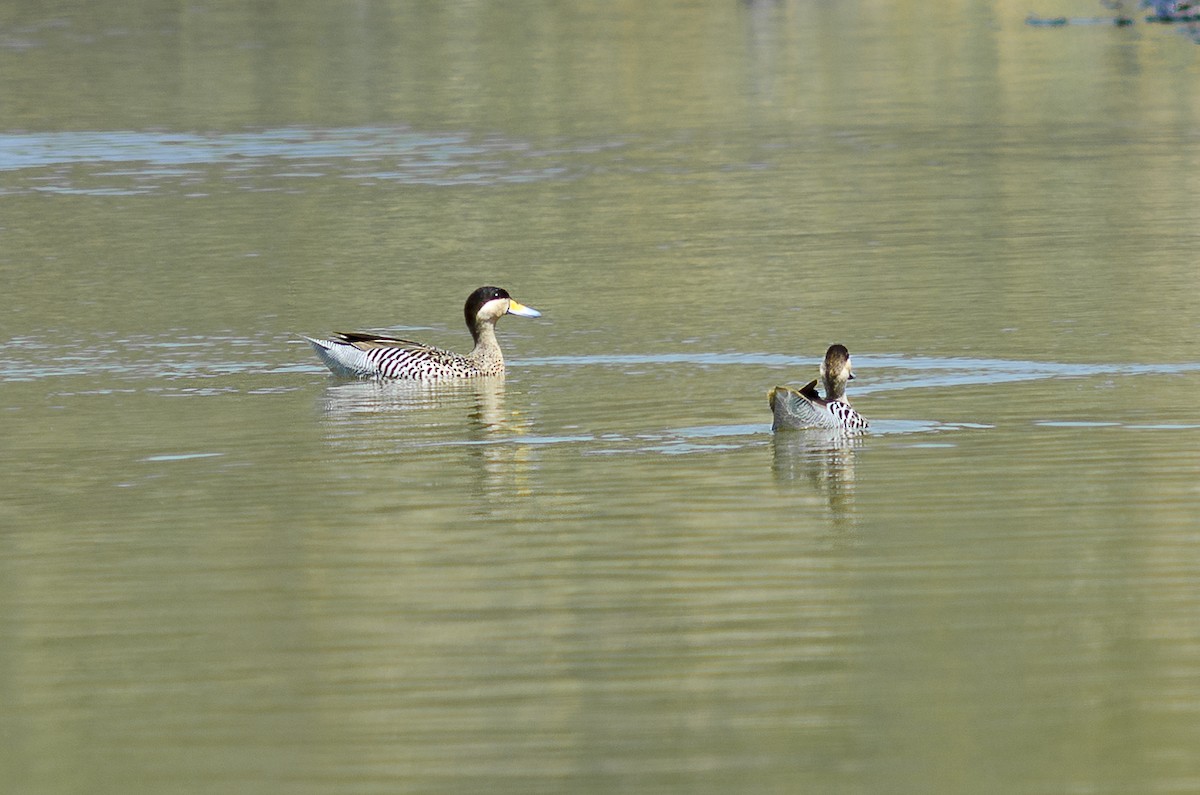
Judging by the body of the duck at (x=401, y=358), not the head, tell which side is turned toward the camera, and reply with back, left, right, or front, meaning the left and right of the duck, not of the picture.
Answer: right

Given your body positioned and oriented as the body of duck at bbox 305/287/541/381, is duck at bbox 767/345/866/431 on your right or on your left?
on your right
